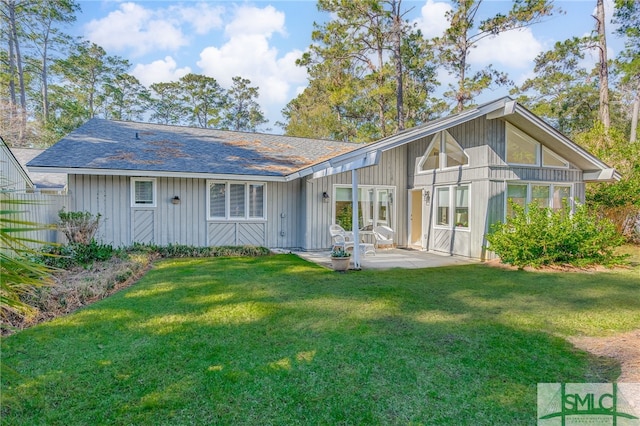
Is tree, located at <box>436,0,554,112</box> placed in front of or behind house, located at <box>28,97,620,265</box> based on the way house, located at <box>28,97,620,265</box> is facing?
behind

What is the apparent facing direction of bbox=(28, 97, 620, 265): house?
toward the camera

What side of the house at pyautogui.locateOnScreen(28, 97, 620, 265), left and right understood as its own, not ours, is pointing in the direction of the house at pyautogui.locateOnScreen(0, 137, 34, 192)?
right

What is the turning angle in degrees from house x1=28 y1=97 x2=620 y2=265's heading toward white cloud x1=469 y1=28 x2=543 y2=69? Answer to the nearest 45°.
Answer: approximately 135° to its left

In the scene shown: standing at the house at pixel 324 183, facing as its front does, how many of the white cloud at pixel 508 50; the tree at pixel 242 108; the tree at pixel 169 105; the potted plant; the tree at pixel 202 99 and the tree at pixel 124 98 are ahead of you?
1

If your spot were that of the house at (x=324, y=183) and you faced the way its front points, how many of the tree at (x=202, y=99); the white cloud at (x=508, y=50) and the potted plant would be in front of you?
1

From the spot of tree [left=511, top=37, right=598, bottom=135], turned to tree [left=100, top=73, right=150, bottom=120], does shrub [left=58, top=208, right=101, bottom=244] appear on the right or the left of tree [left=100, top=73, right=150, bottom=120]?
left

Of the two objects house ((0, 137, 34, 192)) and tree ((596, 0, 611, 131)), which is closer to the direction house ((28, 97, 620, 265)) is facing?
the house

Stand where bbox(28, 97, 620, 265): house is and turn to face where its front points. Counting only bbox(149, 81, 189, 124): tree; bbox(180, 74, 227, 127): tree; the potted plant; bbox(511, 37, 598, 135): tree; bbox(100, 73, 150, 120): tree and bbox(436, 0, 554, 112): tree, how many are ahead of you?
1
